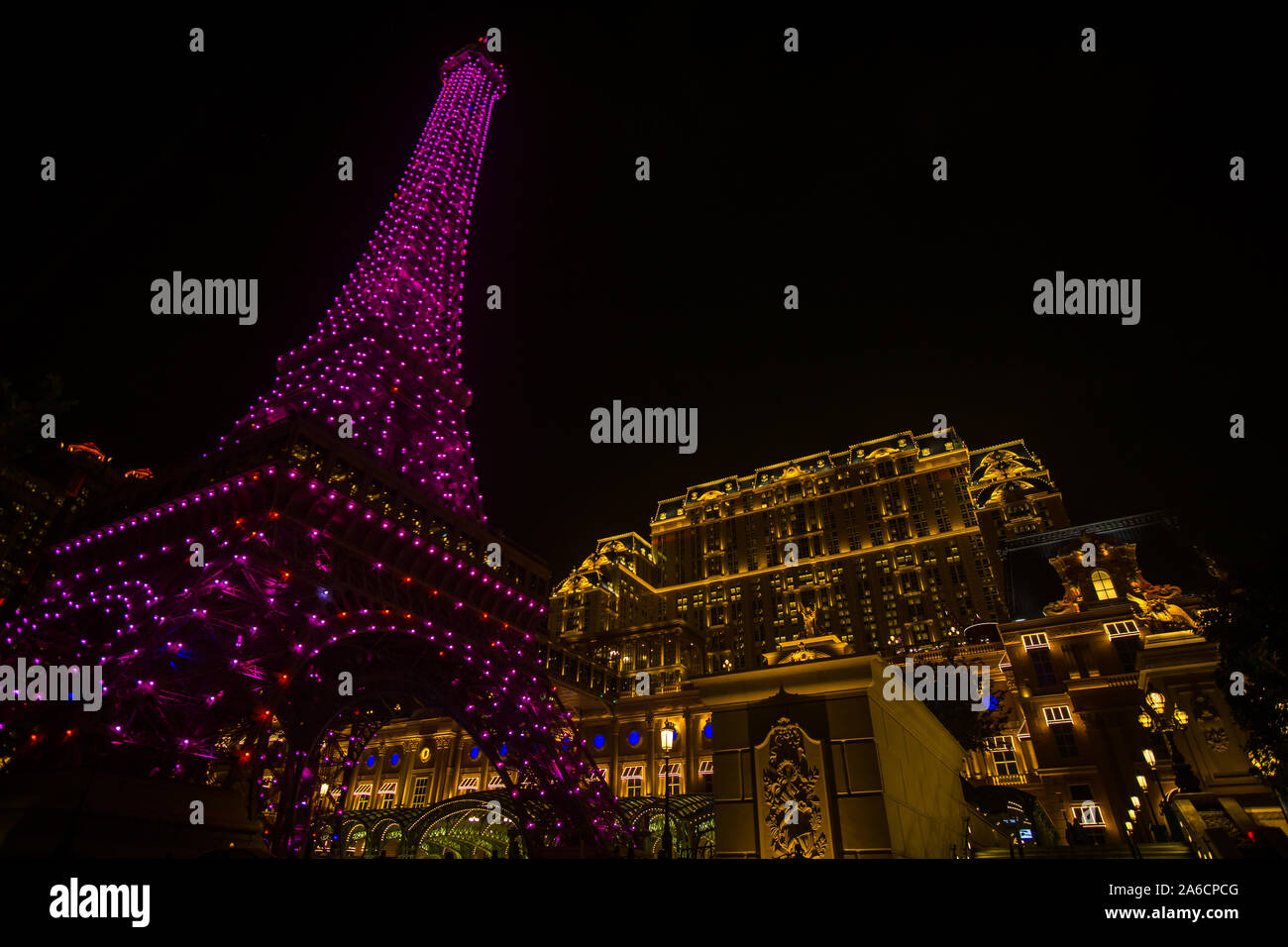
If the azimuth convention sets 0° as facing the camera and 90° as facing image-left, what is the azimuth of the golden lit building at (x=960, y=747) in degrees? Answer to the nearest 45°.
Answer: approximately 45°
